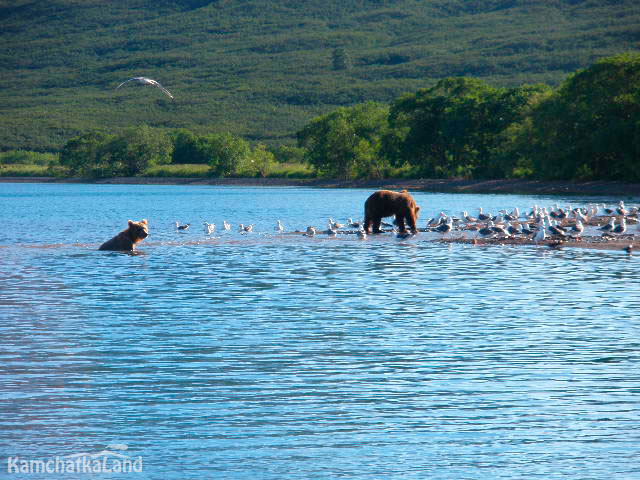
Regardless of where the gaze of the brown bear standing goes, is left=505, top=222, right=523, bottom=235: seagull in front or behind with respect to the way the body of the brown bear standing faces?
in front

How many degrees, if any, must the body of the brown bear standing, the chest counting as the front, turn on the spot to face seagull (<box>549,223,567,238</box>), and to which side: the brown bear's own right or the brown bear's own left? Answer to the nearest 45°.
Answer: approximately 45° to the brown bear's own right

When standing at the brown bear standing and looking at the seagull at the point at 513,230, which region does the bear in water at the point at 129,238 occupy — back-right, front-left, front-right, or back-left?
back-right

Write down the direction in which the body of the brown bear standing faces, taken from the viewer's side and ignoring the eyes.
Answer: to the viewer's right

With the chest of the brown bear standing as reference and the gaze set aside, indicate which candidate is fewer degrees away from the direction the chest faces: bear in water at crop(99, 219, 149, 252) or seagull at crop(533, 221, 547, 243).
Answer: the seagull

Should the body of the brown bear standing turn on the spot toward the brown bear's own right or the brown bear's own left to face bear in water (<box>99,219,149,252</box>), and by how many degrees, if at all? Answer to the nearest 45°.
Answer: approximately 135° to the brown bear's own right

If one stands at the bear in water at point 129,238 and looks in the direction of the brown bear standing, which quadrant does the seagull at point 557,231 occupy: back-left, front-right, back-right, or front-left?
front-right

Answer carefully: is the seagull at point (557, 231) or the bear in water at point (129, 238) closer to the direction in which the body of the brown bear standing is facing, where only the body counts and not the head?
the seagull

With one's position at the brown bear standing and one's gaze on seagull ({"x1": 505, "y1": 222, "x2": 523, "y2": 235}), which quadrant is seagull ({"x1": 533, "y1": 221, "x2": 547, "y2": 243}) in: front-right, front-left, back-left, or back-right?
front-right

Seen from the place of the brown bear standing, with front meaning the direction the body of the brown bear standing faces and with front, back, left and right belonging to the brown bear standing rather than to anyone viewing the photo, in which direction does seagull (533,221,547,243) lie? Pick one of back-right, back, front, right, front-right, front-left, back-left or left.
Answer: front-right
